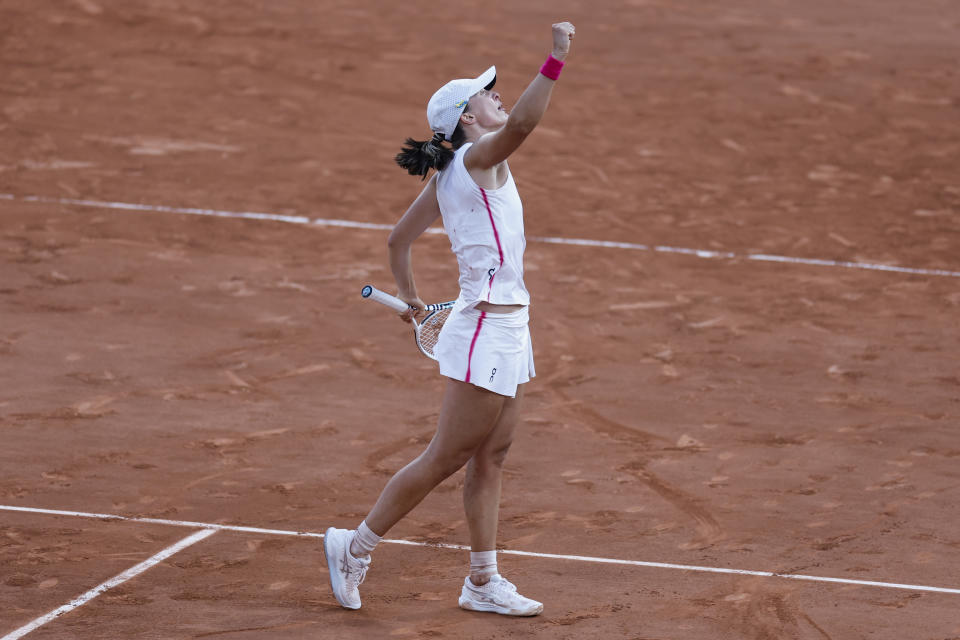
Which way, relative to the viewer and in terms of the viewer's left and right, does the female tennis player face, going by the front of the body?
facing to the right of the viewer

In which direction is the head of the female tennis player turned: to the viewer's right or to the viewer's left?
to the viewer's right
